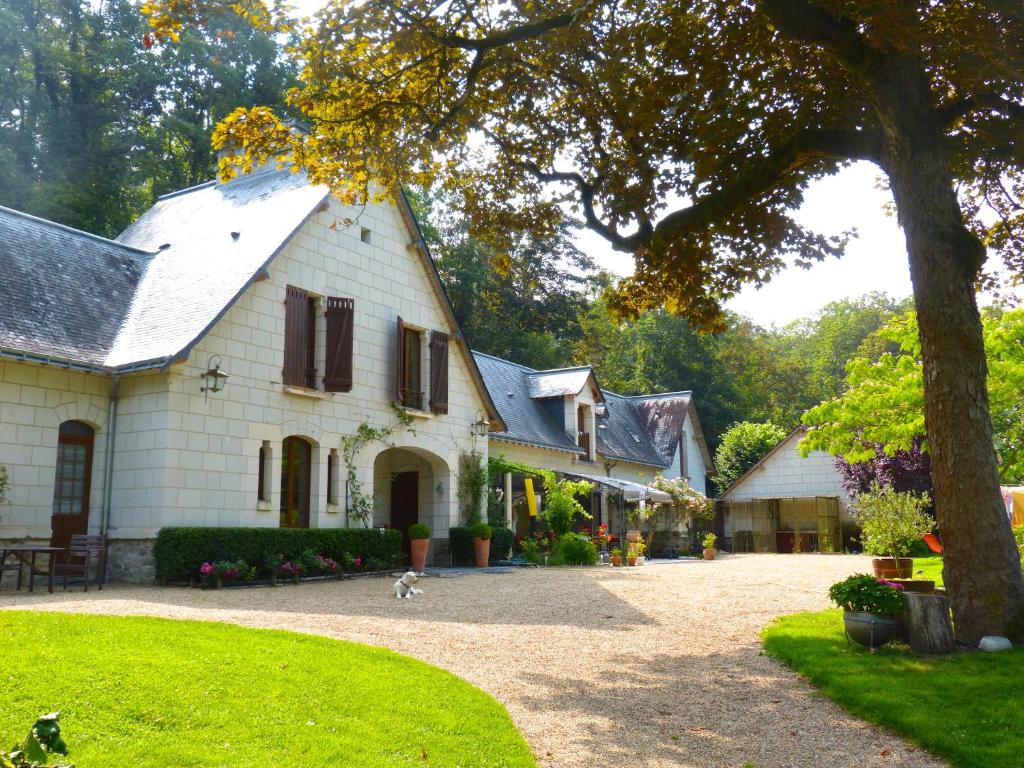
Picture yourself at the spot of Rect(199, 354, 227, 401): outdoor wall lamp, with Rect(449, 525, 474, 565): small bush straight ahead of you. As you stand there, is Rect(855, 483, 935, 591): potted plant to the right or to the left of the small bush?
right

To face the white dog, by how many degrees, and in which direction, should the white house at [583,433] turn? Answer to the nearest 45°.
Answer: approximately 45° to its right

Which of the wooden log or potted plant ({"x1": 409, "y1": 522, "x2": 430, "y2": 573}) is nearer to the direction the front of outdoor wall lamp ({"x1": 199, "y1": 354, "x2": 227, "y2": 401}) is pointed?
the wooden log

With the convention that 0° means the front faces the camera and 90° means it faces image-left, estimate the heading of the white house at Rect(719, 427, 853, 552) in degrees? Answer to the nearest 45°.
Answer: approximately 0°
